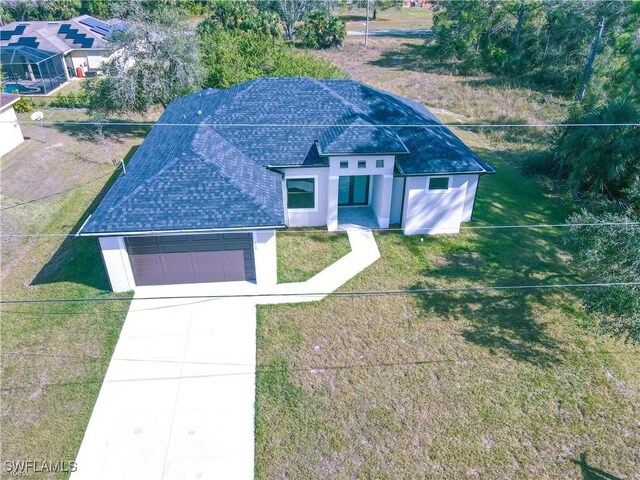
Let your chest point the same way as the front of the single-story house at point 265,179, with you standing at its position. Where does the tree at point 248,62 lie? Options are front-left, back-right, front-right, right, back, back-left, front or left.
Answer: back

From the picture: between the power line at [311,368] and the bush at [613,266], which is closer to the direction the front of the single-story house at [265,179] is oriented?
the power line

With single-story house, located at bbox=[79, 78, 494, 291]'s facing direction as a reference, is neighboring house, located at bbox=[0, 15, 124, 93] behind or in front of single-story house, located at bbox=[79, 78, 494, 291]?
behind

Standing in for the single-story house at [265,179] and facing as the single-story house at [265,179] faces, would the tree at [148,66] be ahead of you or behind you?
behind

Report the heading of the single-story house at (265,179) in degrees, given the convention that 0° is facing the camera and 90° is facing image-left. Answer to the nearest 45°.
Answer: approximately 0°

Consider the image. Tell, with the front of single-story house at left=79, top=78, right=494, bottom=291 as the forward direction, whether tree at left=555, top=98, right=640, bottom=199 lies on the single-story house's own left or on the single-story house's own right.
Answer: on the single-story house's own left

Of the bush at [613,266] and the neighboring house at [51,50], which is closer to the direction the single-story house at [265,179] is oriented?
the bush
